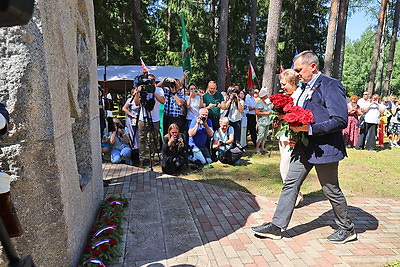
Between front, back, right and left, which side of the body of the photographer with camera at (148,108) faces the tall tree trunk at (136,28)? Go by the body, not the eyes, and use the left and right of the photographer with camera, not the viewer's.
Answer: back

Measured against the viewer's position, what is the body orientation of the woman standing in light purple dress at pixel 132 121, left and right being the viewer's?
facing the viewer and to the right of the viewer

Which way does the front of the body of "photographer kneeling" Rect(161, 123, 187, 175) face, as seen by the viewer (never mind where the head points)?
toward the camera

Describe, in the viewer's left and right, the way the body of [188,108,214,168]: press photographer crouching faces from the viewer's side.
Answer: facing the viewer

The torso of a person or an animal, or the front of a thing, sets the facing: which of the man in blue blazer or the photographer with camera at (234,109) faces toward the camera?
the photographer with camera

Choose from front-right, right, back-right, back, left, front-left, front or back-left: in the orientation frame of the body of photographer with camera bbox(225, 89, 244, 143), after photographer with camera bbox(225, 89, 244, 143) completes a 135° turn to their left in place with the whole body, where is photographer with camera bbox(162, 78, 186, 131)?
back

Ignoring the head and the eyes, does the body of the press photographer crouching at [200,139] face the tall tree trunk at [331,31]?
no

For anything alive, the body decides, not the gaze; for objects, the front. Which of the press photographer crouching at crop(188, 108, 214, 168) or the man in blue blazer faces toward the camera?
the press photographer crouching

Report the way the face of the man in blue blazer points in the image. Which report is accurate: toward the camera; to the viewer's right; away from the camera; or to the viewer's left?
to the viewer's left

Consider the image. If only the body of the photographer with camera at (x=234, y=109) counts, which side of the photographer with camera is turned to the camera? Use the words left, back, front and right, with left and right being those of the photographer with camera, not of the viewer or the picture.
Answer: front

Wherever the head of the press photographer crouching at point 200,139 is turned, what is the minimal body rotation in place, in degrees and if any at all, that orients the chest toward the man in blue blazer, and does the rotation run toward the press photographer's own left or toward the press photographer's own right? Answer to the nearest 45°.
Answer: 0° — they already face them

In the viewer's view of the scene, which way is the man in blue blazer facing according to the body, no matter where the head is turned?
to the viewer's left

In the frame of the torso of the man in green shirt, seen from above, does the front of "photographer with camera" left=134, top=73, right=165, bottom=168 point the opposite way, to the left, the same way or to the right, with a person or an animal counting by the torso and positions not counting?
the same way

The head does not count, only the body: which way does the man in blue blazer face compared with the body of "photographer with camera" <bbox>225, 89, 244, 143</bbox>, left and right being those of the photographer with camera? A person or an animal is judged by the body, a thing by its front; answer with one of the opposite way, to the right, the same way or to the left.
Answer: to the right

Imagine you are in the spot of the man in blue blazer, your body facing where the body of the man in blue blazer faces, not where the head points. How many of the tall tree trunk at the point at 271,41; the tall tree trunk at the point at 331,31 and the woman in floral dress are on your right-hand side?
3

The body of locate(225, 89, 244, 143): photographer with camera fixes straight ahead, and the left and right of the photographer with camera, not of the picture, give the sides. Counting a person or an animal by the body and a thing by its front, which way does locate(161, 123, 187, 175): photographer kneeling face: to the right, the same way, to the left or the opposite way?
the same way

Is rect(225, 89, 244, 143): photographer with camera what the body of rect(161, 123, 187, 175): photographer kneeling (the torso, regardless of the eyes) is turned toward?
no

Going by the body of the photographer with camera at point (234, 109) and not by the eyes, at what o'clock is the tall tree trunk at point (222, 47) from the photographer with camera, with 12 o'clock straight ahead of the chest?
The tall tree trunk is roughly at 6 o'clock from the photographer with camera.

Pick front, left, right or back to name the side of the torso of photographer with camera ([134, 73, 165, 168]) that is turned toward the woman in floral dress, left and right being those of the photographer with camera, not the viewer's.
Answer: left

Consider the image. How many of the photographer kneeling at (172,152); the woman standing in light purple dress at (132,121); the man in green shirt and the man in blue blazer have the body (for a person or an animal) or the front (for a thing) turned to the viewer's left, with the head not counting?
1
